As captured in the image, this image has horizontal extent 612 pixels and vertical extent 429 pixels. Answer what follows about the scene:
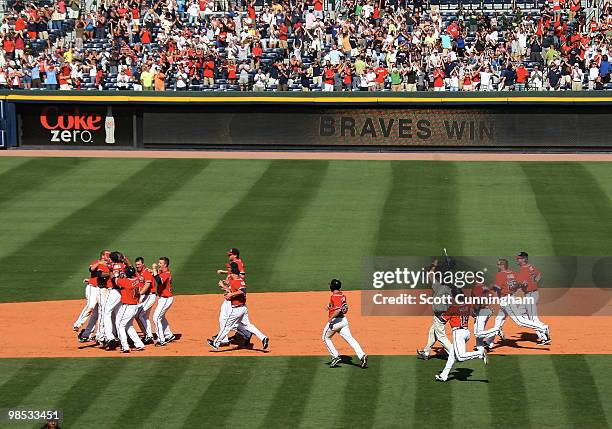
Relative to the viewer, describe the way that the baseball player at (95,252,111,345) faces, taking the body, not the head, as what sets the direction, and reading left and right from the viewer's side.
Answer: facing to the right of the viewer

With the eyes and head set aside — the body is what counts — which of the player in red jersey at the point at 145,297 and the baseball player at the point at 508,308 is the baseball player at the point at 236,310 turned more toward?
the player in red jersey

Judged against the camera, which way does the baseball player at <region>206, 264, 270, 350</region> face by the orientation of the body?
to the viewer's left

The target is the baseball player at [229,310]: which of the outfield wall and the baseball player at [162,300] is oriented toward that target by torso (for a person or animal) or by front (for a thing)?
the outfield wall

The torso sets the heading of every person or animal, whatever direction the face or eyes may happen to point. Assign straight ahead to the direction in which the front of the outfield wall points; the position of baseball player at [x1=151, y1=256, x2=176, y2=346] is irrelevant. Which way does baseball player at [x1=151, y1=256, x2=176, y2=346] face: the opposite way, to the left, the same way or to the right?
to the right

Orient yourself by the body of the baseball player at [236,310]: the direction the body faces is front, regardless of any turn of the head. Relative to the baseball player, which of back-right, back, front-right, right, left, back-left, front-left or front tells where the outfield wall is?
right

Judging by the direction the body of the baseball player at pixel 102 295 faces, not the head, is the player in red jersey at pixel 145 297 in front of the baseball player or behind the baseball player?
in front

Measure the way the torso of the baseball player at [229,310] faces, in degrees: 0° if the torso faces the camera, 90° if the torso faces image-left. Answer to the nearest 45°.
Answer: approximately 90°

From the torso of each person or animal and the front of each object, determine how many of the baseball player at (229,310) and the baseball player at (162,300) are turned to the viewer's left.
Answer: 2

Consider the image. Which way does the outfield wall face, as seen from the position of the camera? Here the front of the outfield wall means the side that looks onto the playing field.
facing the viewer

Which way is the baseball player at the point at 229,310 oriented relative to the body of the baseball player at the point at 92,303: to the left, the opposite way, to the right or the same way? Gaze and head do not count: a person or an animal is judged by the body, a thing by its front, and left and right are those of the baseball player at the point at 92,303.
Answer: the opposite way

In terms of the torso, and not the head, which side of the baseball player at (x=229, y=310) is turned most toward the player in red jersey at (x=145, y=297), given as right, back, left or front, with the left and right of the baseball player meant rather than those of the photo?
front

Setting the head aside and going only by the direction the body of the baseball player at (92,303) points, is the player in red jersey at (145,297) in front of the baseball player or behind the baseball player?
in front
